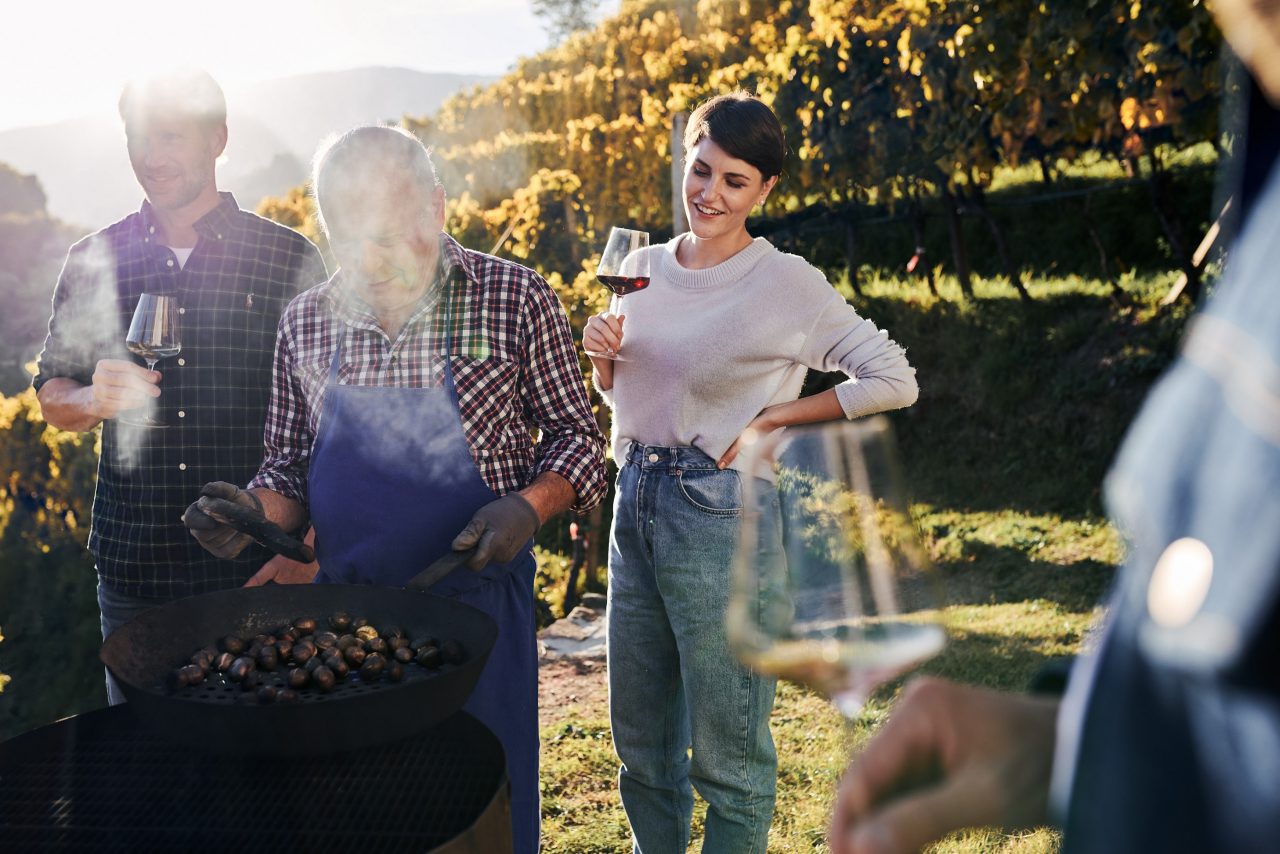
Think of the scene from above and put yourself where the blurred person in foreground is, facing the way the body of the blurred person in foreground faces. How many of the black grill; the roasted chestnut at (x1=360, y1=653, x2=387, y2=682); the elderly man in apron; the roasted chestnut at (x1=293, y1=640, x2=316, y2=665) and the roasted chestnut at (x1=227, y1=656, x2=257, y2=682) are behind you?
0

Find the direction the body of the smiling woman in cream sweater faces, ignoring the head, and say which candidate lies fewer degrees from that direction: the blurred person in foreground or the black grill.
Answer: the black grill

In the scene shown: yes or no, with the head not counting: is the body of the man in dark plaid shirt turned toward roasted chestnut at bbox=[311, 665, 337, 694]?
yes

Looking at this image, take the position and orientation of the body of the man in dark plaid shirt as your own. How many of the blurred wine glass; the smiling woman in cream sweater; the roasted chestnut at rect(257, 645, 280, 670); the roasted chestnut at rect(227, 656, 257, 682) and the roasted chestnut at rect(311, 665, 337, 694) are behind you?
0

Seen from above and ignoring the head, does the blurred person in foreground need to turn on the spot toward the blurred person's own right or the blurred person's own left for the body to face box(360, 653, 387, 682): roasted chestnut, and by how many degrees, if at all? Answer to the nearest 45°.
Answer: approximately 45° to the blurred person's own right

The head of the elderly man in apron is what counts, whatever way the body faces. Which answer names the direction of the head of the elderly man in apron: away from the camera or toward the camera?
toward the camera

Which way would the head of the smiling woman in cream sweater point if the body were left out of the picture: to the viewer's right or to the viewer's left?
to the viewer's left

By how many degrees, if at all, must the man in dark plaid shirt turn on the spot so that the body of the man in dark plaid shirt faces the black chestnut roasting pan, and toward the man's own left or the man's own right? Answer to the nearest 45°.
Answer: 0° — they already face it

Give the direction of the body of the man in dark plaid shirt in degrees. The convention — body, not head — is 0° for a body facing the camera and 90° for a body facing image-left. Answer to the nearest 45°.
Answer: approximately 0°

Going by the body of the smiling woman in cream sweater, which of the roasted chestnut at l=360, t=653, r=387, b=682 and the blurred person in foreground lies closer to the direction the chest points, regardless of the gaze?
the roasted chestnut

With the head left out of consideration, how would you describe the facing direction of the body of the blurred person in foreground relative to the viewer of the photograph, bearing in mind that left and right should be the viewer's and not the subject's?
facing to the left of the viewer

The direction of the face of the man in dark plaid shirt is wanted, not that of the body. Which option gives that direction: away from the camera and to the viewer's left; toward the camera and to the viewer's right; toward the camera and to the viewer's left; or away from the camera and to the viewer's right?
toward the camera and to the viewer's right

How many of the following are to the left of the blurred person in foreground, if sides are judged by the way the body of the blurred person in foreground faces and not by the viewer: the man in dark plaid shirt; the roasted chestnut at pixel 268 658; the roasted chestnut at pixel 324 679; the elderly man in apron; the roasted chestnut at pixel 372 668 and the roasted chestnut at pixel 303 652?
0

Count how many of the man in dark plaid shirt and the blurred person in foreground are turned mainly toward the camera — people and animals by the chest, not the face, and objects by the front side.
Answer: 1

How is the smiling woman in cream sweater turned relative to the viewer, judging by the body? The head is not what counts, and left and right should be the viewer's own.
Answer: facing the viewer and to the left of the viewer

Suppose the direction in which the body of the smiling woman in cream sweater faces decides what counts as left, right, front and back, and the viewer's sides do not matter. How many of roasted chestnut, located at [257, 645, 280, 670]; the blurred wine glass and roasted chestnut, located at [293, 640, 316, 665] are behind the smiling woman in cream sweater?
0

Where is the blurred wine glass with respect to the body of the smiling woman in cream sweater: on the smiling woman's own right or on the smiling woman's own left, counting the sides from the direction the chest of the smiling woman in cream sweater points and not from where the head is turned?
on the smiling woman's own left
